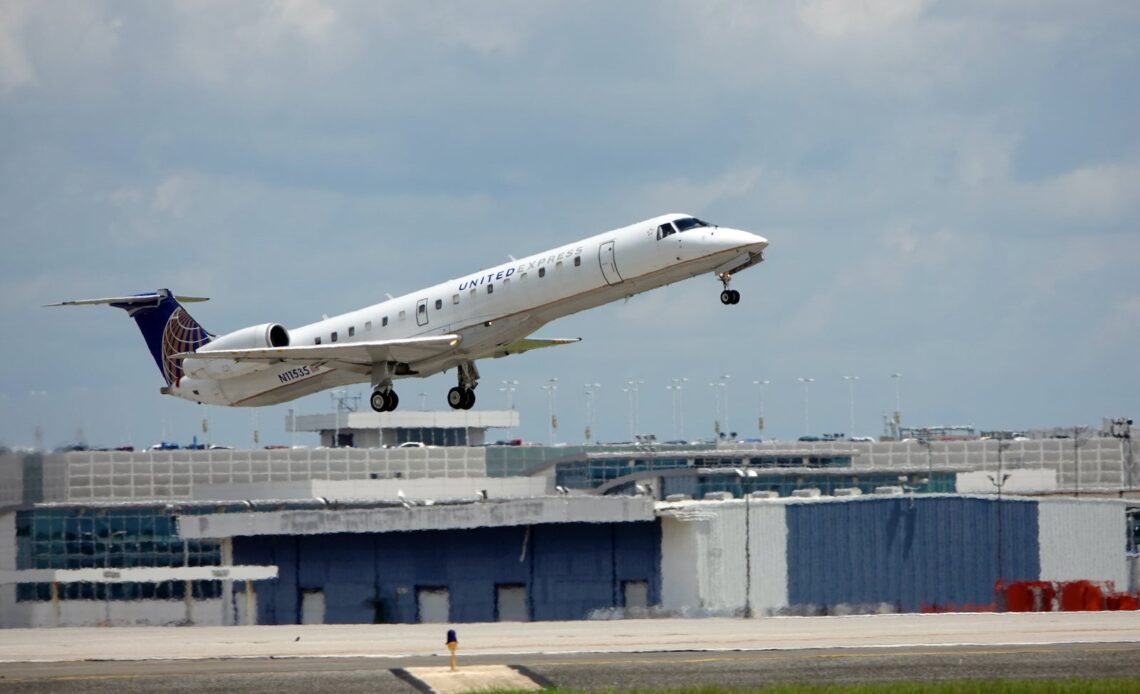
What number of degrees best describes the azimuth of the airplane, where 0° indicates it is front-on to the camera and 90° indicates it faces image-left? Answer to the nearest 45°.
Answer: approximately 315°
